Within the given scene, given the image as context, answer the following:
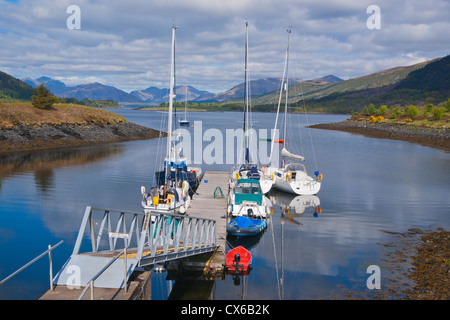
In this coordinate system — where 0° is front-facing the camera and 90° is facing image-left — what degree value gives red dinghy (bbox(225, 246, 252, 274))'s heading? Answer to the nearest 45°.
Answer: approximately 180°

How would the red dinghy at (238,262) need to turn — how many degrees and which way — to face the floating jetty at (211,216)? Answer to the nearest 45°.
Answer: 0° — it already faces it
